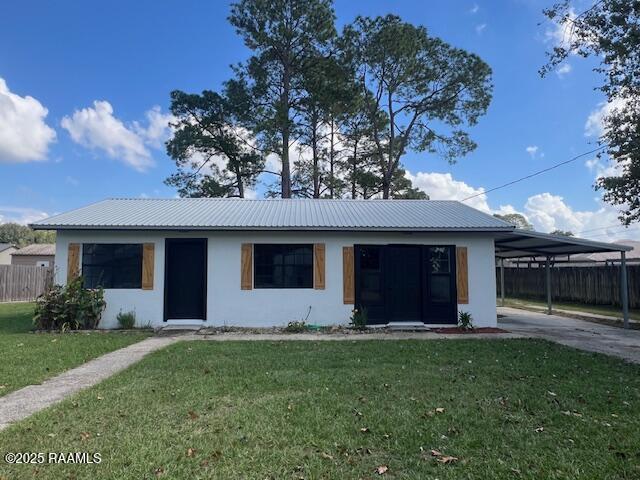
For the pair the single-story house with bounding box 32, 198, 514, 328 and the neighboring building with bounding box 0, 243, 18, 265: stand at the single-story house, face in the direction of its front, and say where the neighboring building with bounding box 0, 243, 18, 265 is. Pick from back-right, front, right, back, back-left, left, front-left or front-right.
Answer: back-right

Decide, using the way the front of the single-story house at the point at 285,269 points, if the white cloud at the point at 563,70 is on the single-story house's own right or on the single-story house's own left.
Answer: on the single-story house's own left

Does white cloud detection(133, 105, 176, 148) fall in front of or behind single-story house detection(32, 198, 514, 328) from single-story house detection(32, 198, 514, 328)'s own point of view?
behind

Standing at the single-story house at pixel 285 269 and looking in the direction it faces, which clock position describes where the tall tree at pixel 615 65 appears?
The tall tree is roughly at 9 o'clock from the single-story house.

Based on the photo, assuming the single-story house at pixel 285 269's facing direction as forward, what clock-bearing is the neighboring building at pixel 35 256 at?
The neighboring building is roughly at 5 o'clock from the single-story house.

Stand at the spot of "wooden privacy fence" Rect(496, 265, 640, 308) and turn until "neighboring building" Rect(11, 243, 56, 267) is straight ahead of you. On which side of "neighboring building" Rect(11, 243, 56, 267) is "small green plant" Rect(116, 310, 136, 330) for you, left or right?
left

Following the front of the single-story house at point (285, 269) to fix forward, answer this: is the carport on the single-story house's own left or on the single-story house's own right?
on the single-story house's own left

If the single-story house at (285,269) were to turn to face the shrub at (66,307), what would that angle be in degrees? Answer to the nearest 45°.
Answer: approximately 90° to its right

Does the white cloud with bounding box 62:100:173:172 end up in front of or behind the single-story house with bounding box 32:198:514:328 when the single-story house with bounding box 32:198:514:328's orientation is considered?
behind

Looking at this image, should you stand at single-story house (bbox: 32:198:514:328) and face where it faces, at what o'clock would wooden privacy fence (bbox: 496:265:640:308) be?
The wooden privacy fence is roughly at 8 o'clock from the single-story house.

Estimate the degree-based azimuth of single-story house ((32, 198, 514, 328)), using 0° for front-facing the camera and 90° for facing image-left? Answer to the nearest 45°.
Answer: approximately 0°
